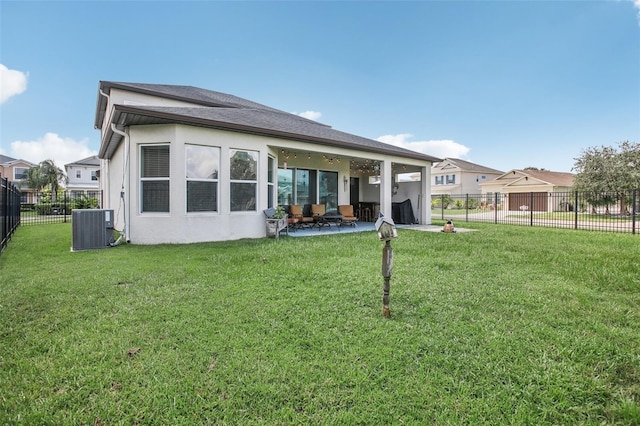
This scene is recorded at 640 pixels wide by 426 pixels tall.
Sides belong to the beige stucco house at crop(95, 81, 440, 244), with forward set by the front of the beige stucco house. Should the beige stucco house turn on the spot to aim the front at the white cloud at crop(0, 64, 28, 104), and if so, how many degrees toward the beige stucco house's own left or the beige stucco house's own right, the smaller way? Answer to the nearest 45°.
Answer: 0° — it already faces it

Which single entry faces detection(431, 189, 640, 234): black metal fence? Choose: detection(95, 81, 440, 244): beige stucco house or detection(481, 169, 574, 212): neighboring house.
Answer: the neighboring house

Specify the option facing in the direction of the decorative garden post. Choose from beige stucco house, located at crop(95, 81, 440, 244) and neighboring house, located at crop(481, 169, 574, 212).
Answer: the neighboring house

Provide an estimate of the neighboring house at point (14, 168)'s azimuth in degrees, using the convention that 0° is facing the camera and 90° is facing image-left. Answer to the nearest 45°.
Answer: approximately 315°

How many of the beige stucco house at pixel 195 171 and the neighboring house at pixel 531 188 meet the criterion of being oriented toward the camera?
1

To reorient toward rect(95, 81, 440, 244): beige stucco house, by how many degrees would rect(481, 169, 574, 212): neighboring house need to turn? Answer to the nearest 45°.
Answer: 0° — it already faces it
